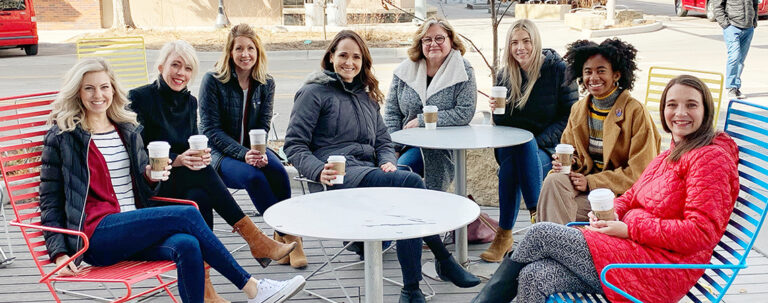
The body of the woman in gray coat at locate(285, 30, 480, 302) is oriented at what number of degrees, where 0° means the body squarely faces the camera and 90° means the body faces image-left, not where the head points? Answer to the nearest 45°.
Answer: approximately 315°

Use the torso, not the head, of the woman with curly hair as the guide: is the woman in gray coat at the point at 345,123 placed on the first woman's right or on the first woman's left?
on the first woman's right

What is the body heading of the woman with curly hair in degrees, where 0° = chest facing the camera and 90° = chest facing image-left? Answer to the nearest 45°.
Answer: approximately 45°

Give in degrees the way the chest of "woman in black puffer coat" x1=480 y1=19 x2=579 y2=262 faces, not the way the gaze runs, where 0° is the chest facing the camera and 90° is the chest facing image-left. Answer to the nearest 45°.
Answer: approximately 45°

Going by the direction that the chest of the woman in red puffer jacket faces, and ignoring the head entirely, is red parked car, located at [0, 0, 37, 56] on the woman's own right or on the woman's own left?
on the woman's own right

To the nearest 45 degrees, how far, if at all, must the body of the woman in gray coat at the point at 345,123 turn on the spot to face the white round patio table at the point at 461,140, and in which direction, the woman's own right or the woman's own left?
approximately 45° to the woman's own left

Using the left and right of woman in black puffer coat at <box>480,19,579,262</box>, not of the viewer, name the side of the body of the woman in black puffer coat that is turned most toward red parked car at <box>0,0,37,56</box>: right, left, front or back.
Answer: right

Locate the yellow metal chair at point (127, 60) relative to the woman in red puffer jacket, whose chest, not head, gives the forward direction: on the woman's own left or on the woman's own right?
on the woman's own right

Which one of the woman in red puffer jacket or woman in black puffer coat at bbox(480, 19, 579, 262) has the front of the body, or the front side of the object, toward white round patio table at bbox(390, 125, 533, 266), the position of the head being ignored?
the woman in black puffer coat

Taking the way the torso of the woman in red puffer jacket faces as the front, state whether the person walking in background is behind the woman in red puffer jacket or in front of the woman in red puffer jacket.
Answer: behind

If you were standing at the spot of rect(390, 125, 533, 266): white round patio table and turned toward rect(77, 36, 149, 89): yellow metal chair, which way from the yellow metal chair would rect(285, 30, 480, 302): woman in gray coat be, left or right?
left

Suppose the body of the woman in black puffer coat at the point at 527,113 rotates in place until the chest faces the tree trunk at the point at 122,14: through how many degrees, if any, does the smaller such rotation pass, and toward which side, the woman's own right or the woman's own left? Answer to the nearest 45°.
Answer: approximately 90° to the woman's own right

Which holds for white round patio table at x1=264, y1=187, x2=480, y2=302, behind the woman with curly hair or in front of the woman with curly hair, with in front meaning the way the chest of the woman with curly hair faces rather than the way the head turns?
in front
